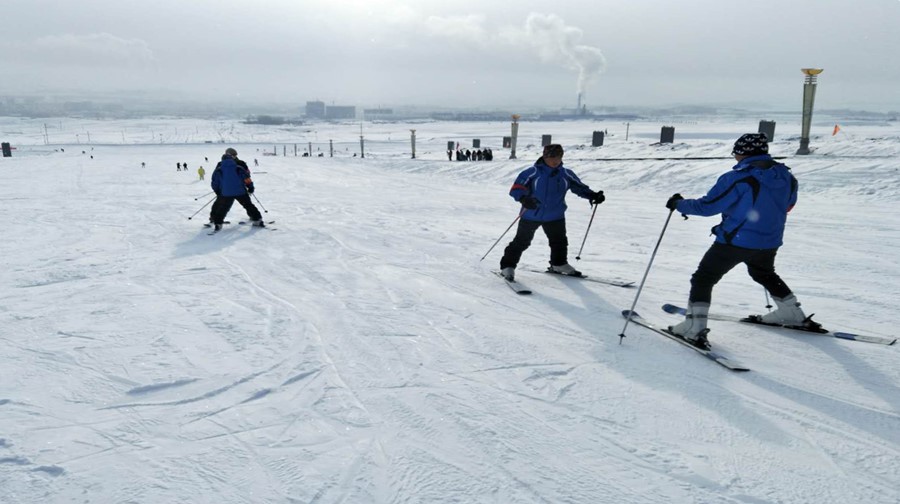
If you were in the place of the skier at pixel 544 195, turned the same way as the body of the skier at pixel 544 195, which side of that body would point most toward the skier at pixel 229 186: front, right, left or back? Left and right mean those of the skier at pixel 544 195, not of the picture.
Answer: back

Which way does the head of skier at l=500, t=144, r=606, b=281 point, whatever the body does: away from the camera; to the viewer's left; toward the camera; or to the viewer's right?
toward the camera

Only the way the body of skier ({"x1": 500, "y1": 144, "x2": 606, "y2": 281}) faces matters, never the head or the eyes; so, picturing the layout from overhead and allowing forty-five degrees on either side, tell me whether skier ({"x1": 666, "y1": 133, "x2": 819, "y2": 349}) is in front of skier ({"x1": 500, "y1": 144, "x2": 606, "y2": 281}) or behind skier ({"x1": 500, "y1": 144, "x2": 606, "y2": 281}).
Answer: in front

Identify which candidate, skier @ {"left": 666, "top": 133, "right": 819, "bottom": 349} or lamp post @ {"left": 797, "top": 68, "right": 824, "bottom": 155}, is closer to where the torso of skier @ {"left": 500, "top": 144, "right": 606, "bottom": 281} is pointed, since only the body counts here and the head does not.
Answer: the skier

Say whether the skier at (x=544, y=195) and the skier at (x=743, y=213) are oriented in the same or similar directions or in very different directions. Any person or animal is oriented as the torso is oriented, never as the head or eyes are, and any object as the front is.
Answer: very different directions

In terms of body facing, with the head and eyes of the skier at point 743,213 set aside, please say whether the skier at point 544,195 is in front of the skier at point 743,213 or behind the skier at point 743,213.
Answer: in front

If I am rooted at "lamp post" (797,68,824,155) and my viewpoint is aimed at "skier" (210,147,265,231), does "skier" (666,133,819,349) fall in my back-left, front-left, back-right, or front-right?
front-left

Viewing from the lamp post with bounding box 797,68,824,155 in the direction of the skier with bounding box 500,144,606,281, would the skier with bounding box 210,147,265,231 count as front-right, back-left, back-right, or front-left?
front-right

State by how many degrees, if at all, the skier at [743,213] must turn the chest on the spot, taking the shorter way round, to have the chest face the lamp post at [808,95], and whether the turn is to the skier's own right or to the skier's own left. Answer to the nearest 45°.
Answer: approximately 45° to the skier's own right

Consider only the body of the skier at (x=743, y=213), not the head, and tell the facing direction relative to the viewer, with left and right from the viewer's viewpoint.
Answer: facing away from the viewer and to the left of the viewer

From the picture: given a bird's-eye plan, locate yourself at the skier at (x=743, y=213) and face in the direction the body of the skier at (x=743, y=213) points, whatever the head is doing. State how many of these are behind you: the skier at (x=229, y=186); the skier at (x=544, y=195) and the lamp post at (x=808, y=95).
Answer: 0
